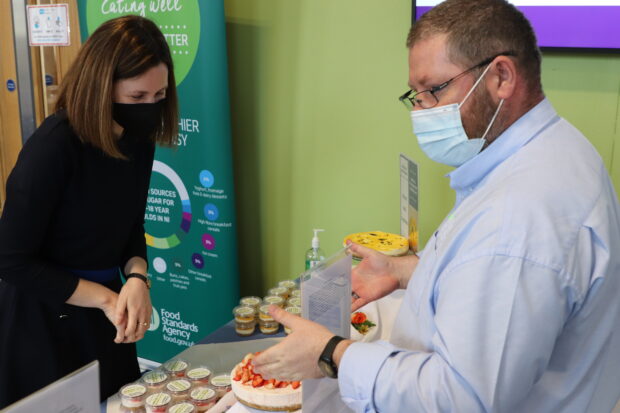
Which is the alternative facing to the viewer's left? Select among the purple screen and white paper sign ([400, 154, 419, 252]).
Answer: the white paper sign

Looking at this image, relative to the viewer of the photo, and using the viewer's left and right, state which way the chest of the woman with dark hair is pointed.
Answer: facing the viewer and to the right of the viewer

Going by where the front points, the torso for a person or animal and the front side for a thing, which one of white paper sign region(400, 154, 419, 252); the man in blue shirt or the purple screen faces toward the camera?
the purple screen

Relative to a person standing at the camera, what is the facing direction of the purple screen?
facing the viewer

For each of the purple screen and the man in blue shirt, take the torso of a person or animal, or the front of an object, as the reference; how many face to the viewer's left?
1

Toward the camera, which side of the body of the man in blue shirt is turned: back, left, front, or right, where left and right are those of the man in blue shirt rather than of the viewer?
left

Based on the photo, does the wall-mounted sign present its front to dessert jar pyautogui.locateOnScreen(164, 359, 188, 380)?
yes

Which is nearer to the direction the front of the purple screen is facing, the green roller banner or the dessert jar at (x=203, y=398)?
the dessert jar

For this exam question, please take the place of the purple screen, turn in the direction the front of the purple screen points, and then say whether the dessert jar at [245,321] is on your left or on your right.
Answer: on your right

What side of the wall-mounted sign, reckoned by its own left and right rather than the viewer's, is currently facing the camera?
front

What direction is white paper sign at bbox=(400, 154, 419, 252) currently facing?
to the viewer's left

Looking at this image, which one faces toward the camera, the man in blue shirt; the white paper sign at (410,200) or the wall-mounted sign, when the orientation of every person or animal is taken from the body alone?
the wall-mounted sign
